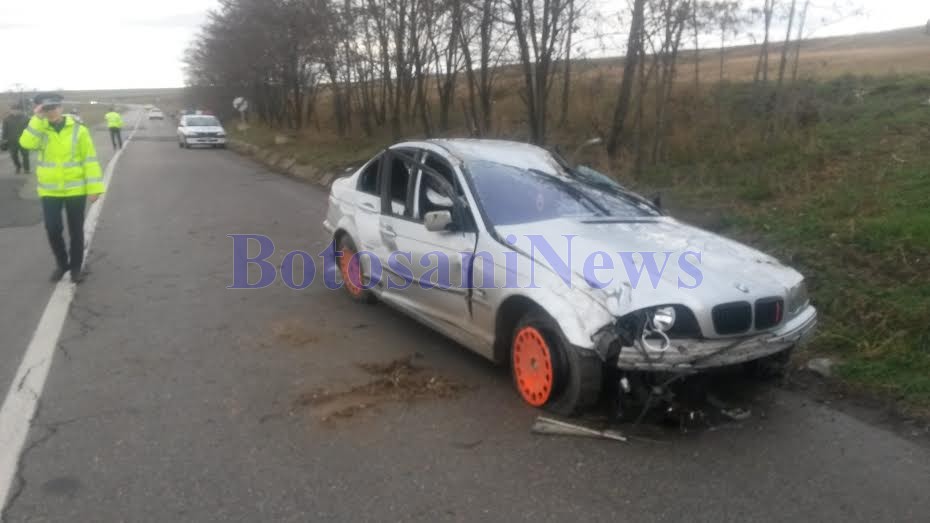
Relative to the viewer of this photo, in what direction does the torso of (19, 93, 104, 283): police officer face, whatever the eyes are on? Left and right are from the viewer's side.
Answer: facing the viewer

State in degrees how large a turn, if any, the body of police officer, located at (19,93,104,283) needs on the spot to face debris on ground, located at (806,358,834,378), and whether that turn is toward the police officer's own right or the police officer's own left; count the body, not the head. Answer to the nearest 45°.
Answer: approximately 45° to the police officer's own left

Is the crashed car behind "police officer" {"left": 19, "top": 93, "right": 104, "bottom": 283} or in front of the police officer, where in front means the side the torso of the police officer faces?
in front

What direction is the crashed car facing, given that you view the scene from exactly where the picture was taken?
facing the viewer and to the right of the viewer

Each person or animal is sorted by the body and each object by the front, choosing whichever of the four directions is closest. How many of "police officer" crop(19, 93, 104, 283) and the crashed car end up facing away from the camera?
0

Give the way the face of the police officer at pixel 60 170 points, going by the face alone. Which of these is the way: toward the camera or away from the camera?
toward the camera

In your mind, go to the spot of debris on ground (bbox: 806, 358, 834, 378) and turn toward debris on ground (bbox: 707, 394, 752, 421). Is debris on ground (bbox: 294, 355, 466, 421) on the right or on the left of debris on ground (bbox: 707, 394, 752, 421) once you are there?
right

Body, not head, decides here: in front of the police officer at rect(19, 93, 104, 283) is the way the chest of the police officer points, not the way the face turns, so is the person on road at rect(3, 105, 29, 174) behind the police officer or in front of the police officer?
behind

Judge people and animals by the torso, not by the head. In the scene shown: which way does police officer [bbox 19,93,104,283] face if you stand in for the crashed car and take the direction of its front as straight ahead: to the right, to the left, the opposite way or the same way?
the same way
